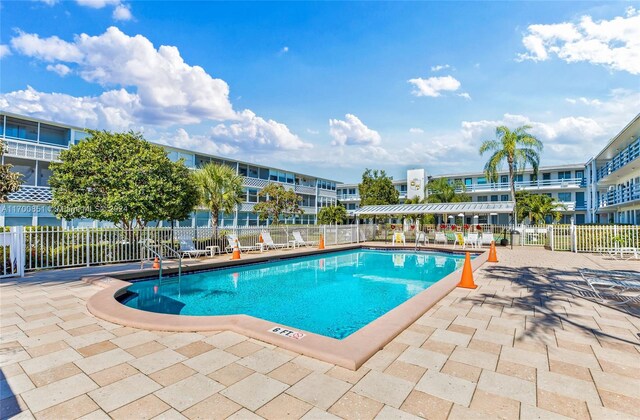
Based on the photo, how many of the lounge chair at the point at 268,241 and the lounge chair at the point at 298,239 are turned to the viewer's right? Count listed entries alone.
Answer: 2

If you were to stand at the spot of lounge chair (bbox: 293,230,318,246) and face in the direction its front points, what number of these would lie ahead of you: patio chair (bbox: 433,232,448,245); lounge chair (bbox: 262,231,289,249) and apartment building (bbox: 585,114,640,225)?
2

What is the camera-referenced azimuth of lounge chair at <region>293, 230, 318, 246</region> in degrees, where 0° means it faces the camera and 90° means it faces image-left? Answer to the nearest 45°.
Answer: approximately 270°

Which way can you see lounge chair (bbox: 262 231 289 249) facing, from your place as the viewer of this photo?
facing to the right of the viewer

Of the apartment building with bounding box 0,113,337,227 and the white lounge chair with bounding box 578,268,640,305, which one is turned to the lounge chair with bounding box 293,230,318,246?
the apartment building

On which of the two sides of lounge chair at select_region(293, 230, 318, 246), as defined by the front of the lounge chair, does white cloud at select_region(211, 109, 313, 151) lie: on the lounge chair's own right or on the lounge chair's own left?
on the lounge chair's own left

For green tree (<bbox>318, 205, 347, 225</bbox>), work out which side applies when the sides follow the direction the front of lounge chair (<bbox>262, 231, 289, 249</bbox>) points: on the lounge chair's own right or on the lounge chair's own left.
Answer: on the lounge chair's own left

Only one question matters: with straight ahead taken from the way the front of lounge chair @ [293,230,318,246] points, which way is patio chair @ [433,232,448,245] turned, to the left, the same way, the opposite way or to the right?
to the right
